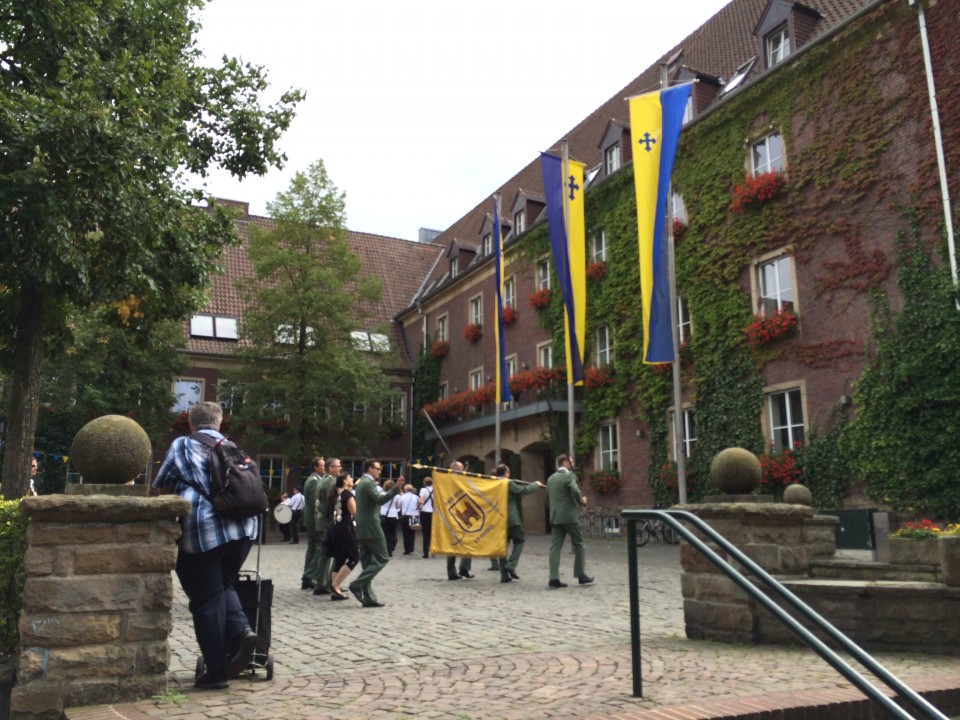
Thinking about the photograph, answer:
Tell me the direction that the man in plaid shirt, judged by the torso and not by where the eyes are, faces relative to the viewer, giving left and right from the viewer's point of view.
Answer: facing away from the viewer and to the left of the viewer

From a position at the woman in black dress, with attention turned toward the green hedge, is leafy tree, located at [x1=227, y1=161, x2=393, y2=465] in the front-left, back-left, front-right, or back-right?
back-right

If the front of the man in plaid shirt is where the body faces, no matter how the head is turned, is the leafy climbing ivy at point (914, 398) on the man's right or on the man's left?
on the man's right

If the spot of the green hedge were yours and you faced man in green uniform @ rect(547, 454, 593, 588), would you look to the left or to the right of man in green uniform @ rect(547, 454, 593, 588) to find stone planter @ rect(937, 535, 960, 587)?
right
